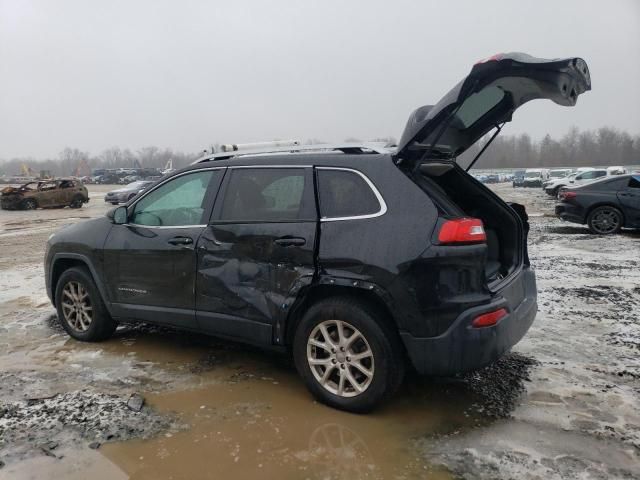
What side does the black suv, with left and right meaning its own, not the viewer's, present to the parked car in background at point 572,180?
right

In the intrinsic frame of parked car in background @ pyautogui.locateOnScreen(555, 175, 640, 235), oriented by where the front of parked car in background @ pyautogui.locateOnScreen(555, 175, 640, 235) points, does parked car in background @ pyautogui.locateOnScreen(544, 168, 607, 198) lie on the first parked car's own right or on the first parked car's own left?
on the first parked car's own left

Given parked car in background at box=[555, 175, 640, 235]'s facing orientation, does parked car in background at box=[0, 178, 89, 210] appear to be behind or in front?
behind

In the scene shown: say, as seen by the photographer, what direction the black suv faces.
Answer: facing away from the viewer and to the left of the viewer

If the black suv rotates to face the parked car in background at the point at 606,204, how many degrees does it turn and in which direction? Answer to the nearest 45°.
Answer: approximately 90° to its right

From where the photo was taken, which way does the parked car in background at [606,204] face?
to the viewer's right

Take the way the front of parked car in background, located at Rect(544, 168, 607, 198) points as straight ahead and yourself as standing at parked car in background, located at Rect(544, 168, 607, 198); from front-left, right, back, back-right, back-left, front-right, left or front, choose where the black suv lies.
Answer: front-left

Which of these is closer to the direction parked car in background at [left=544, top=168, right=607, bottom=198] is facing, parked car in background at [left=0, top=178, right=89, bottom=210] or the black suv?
the parked car in background

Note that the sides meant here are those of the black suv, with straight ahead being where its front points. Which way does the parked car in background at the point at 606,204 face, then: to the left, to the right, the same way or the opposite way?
the opposite way

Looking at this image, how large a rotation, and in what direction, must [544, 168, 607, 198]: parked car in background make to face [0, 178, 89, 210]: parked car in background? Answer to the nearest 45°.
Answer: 0° — it already faces it
